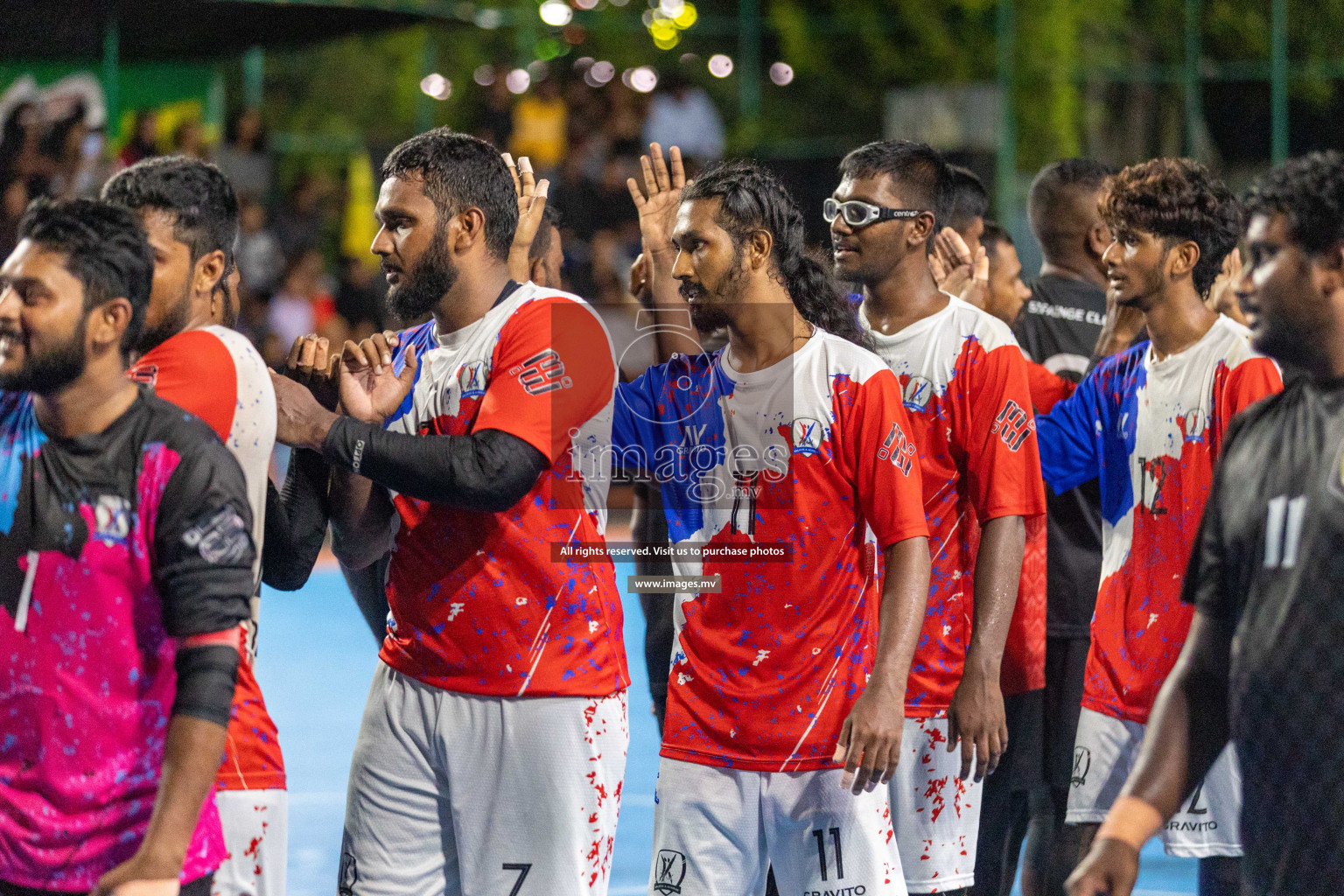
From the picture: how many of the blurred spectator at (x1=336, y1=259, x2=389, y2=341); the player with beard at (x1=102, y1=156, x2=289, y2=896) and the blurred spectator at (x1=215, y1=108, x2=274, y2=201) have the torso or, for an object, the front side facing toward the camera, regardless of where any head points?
2

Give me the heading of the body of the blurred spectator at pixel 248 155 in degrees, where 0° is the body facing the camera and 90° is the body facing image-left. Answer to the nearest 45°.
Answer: approximately 0°

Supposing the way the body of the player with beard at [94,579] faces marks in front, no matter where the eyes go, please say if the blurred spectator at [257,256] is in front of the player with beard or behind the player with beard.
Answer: behind

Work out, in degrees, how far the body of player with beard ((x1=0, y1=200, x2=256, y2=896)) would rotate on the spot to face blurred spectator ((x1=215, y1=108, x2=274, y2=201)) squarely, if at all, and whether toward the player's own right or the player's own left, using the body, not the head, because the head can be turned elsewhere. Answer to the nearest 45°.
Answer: approximately 135° to the player's own right

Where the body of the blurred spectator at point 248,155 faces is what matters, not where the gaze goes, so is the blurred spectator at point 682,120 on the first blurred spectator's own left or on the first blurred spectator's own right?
on the first blurred spectator's own left

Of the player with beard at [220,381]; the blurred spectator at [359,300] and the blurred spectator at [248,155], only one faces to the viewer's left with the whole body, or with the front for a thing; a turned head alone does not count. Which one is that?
the player with beard

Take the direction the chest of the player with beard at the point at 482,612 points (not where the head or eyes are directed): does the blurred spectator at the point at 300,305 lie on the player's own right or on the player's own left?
on the player's own right

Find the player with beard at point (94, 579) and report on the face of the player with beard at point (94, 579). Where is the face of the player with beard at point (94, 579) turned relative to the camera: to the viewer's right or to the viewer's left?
to the viewer's left

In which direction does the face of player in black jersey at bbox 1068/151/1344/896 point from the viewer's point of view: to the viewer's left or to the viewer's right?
to the viewer's left

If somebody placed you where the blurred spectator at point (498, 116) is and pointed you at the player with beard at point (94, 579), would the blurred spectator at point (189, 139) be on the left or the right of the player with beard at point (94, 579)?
right

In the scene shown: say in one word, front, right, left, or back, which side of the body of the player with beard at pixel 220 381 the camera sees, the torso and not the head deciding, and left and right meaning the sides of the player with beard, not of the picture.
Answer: left
